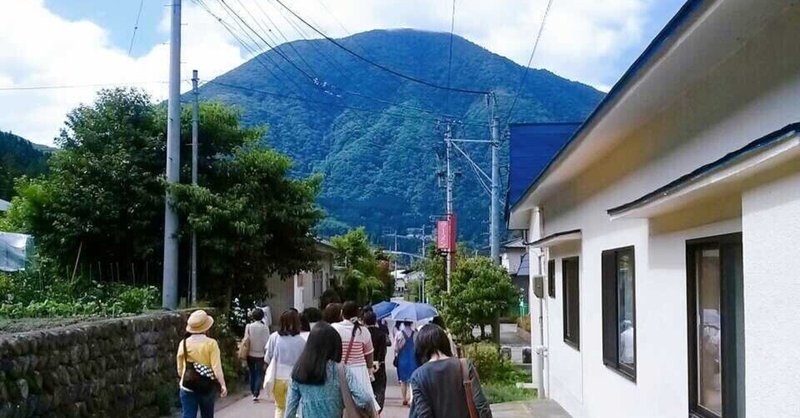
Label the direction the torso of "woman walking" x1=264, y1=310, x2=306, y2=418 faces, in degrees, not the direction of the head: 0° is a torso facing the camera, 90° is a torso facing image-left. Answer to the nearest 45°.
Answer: approximately 180°

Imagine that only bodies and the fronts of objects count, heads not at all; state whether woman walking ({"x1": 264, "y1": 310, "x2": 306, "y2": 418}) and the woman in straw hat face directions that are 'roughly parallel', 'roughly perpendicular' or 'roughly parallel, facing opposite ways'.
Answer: roughly parallel

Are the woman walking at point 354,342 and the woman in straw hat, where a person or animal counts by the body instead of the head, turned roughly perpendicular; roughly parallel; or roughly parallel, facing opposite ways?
roughly parallel

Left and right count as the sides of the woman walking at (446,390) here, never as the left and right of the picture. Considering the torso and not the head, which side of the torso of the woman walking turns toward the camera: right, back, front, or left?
back

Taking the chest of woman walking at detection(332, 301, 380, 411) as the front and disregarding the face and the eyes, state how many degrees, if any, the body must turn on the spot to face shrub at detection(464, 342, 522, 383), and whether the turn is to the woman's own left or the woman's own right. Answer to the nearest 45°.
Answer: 0° — they already face it

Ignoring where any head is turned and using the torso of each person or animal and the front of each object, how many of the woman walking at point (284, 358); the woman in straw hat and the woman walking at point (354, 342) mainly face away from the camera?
3

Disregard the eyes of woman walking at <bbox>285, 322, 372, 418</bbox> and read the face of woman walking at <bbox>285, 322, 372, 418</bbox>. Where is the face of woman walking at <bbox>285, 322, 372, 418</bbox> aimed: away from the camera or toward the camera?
away from the camera

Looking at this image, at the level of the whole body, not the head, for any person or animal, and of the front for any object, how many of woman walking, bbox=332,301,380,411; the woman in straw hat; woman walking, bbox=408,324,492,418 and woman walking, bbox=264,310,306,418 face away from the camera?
4

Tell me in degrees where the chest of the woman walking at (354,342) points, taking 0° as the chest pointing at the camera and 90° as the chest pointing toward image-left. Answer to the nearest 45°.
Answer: approximately 180°

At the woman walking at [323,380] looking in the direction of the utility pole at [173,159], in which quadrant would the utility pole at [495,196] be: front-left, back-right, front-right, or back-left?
front-right

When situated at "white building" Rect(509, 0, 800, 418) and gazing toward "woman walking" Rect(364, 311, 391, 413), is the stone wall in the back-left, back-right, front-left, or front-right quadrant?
front-left

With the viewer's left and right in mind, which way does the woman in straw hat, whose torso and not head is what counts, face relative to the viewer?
facing away from the viewer

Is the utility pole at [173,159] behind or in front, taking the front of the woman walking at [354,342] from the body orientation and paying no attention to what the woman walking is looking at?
in front

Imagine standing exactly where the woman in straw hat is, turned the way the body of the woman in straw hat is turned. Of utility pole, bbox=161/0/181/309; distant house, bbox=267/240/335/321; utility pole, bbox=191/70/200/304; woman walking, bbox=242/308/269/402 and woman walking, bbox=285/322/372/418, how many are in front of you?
4

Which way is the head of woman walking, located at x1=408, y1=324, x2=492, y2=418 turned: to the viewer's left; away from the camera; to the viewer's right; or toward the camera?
away from the camera
